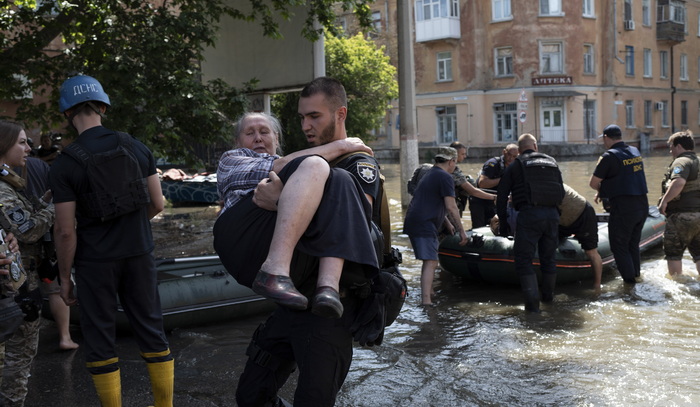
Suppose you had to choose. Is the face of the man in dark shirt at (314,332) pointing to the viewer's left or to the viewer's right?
to the viewer's left

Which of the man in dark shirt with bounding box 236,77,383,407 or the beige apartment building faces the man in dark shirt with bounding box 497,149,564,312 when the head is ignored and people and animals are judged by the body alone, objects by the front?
the beige apartment building

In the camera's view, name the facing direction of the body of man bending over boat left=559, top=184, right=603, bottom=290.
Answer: to the viewer's left

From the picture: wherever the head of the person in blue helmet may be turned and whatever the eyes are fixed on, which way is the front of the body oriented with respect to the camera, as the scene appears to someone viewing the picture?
away from the camera

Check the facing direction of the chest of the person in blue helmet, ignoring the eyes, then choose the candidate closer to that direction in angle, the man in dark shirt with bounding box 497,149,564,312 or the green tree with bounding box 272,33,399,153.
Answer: the green tree

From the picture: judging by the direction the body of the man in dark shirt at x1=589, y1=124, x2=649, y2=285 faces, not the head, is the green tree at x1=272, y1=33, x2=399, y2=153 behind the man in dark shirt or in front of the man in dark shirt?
in front

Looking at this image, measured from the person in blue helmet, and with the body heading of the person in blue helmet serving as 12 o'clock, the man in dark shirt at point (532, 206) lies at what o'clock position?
The man in dark shirt is roughly at 2 o'clock from the person in blue helmet.

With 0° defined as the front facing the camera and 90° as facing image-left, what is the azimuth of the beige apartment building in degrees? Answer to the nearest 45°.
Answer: approximately 0°

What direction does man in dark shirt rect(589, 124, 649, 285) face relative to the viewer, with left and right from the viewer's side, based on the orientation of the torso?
facing away from the viewer and to the left of the viewer

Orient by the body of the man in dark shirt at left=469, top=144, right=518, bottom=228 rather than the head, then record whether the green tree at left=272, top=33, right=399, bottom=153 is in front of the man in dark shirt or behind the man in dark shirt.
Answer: behind

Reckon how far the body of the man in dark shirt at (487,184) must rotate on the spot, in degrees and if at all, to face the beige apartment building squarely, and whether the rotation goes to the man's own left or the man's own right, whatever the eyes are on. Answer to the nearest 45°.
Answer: approximately 135° to the man's own left

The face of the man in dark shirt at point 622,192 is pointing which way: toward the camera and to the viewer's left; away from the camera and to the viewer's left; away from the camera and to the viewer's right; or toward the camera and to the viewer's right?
away from the camera and to the viewer's left

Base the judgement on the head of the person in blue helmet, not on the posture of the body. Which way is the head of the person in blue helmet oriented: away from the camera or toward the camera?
away from the camera

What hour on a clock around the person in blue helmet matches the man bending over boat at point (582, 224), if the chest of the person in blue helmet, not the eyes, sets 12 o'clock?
The man bending over boat is roughly at 2 o'clock from the person in blue helmet.

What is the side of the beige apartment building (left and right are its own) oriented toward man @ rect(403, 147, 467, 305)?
front
